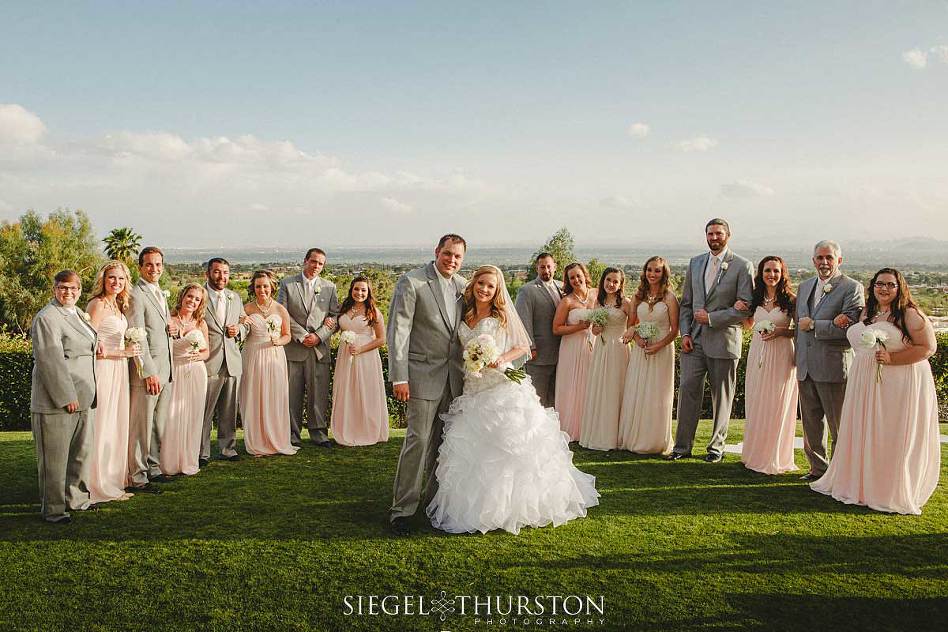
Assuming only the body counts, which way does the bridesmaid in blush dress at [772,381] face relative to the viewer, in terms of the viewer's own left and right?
facing the viewer and to the left of the viewer

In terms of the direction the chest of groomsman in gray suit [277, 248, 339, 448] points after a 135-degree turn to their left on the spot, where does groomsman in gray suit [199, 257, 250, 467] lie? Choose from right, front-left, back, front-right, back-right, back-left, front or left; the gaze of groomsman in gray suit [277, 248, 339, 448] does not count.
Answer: back

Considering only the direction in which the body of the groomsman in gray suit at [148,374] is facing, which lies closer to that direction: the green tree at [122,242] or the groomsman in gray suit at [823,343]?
the groomsman in gray suit

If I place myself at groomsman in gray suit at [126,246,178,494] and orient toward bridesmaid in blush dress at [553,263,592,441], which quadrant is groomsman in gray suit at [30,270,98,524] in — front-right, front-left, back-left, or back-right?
back-right

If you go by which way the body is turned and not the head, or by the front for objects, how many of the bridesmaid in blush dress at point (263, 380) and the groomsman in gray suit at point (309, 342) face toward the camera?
2

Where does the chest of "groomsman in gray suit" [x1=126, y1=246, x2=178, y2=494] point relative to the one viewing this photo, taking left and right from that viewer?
facing the viewer and to the right of the viewer

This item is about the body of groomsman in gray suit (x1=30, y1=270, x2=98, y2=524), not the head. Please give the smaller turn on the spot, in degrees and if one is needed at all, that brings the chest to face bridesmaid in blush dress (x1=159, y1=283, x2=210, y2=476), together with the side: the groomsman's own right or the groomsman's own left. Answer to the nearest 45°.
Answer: approximately 90° to the groomsman's own left

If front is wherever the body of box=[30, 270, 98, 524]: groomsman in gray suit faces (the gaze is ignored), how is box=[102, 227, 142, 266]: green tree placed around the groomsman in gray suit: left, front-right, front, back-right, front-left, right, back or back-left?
back-left
